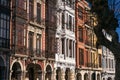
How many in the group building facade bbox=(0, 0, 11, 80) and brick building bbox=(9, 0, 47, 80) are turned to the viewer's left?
0

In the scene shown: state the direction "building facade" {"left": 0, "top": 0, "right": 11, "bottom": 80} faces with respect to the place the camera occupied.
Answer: facing the viewer and to the right of the viewer

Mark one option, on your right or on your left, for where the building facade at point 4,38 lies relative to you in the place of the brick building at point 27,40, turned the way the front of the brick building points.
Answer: on your right

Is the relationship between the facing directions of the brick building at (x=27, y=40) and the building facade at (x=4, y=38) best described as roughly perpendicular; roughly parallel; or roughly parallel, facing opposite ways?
roughly parallel

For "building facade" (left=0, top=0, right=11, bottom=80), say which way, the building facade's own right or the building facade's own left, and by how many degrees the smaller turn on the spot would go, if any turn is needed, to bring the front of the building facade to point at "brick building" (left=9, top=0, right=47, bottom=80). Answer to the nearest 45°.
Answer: approximately 90° to the building facade's own left

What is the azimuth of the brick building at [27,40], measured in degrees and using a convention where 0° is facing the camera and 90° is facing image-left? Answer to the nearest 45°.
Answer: approximately 315°
